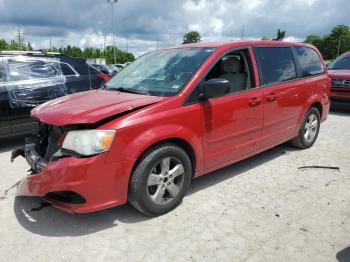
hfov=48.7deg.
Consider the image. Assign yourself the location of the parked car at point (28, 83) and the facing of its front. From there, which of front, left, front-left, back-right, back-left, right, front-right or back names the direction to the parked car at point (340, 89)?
back

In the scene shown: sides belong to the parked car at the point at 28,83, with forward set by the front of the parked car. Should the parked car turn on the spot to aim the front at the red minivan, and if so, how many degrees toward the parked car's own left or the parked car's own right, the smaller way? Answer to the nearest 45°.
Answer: approximately 135° to the parked car's own left

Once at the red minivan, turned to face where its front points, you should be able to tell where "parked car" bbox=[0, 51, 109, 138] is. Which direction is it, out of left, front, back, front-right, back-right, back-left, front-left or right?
right

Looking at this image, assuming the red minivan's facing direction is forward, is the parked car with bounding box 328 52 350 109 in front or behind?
behind

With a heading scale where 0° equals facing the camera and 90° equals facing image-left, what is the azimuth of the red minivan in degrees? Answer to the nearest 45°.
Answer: approximately 45°

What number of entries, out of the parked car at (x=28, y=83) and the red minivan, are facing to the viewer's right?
0

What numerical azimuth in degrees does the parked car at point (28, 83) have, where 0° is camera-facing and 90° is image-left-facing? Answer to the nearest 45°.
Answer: approximately 90°
